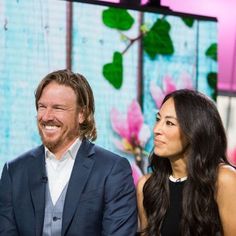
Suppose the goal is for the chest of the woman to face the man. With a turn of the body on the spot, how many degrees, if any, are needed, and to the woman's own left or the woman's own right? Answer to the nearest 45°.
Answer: approximately 45° to the woman's own right

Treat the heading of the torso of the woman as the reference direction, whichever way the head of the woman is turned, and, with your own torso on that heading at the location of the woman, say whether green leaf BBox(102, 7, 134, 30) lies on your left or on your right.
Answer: on your right

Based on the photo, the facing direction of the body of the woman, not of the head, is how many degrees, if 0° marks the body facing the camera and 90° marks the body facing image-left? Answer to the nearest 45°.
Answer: approximately 45°

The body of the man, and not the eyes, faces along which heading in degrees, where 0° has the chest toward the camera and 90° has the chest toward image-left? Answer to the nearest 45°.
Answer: approximately 45°

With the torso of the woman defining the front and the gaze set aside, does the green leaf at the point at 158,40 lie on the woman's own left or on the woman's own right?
on the woman's own right

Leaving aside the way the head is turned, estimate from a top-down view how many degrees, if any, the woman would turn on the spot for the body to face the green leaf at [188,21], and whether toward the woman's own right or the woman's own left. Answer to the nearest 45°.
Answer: approximately 135° to the woman's own right

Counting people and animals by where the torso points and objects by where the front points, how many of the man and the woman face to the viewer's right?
0

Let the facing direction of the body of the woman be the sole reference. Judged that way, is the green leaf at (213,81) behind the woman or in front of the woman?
behind

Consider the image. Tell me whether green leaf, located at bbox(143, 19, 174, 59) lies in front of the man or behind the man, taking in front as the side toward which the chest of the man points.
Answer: behind

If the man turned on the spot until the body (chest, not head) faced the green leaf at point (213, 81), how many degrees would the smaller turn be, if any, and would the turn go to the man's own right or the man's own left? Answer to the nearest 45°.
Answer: approximately 180°
